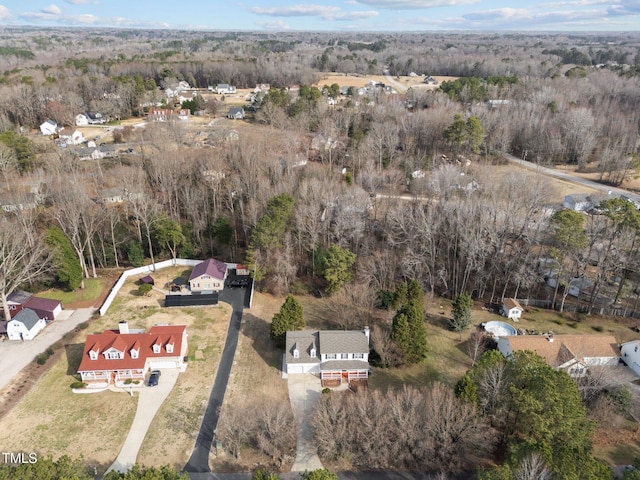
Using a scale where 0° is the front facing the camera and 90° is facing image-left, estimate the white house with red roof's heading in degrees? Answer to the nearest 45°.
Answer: approximately 0°

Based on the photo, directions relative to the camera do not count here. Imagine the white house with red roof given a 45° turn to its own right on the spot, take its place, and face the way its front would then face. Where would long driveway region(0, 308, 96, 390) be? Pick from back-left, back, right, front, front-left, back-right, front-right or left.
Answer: right

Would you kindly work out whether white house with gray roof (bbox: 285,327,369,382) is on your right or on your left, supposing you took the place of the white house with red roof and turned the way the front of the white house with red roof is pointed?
on your left

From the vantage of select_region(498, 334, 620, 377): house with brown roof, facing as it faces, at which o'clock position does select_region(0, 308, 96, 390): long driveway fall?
The long driveway is roughly at 2 o'clock from the house with brown roof.

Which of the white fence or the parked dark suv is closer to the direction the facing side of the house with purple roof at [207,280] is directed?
the parked dark suv

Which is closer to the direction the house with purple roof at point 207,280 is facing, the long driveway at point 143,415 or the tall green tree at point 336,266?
the long driveway

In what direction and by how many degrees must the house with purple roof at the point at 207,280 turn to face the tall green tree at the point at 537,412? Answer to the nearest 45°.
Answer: approximately 45° to its left

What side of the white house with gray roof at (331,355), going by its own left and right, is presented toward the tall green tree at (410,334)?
left

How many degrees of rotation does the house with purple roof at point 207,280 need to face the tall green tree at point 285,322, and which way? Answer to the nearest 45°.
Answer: approximately 45° to its left

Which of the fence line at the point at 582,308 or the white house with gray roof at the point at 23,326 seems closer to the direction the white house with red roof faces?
the fence line
